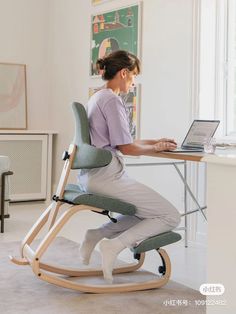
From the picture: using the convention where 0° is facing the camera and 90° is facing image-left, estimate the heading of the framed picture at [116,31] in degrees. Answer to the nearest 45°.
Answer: approximately 45°

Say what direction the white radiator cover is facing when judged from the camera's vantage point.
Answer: facing the viewer

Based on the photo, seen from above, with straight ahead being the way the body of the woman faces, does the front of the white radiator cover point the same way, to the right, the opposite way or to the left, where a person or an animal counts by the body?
to the right

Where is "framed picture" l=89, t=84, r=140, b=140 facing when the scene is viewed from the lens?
facing the viewer and to the left of the viewer

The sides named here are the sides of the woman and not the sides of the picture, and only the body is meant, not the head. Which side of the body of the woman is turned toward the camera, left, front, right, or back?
right

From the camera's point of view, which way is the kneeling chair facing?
to the viewer's right

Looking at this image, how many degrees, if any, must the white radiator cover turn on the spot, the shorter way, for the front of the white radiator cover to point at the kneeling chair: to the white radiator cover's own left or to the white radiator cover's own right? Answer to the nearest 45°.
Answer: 0° — it already faces it

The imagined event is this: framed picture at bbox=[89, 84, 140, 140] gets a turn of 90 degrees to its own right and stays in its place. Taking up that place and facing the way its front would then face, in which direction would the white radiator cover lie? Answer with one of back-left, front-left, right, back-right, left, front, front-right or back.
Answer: front

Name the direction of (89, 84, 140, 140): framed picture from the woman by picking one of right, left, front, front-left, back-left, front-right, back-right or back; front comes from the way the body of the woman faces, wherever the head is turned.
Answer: left

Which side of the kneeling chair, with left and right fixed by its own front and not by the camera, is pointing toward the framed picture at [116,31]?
left

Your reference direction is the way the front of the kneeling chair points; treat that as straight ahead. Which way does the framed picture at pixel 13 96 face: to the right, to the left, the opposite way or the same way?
to the right

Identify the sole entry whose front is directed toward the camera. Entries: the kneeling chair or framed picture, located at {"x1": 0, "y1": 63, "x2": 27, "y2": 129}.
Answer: the framed picture

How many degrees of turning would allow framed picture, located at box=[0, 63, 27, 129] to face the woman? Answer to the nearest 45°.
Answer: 0° — it already faces them

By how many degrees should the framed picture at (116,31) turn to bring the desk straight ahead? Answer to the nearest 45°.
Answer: approximately 45° to its left

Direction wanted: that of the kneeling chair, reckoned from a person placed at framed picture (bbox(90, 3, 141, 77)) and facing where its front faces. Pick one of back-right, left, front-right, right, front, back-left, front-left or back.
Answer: front-left

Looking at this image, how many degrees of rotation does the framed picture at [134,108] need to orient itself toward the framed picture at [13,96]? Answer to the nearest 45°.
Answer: approximately 90° to its right
